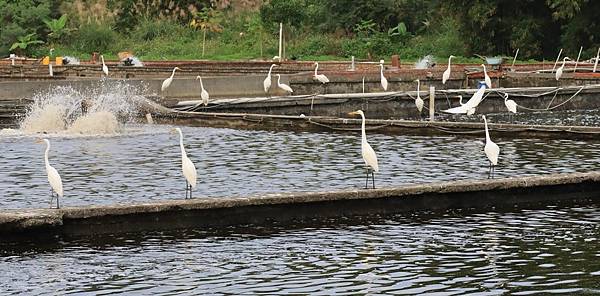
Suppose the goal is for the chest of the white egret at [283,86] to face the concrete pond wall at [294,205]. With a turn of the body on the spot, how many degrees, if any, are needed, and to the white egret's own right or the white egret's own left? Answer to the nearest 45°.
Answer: approximately 90° to the white egret's own left

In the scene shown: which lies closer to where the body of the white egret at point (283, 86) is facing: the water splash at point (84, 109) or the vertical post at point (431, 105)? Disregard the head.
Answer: the water splash

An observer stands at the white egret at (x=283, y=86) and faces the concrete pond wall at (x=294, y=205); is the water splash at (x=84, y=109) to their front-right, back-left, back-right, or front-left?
front-right

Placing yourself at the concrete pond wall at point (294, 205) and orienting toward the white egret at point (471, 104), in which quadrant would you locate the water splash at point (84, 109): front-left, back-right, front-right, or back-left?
front-left

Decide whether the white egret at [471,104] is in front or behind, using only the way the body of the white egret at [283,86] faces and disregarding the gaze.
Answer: behind

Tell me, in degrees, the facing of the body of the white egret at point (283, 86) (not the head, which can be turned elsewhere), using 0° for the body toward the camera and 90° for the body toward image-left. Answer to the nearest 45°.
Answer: approximately 90°

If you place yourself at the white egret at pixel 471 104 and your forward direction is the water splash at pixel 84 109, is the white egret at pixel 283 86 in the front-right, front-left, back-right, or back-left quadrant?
front-right

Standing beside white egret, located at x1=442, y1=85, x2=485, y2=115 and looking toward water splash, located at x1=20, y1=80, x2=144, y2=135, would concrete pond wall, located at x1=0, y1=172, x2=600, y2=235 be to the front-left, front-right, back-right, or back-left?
front-left

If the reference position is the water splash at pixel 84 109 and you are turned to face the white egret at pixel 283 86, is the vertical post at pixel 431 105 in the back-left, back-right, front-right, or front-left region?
front-right
